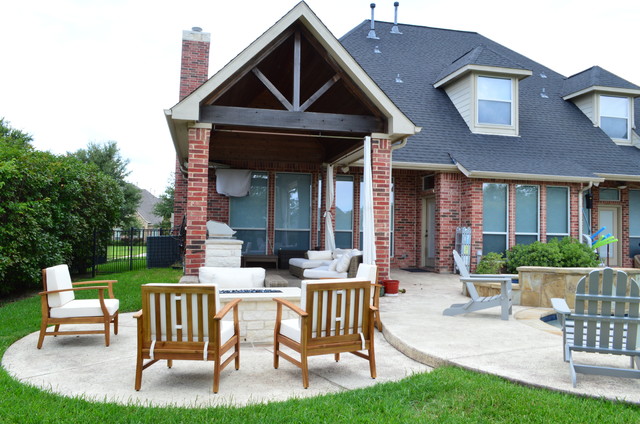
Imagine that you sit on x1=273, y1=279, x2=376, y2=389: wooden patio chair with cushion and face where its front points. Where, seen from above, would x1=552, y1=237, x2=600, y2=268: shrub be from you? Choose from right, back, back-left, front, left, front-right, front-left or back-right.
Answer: right

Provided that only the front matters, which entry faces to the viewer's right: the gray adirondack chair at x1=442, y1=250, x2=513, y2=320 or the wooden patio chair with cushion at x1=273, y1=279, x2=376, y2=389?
the gray adirondack chair

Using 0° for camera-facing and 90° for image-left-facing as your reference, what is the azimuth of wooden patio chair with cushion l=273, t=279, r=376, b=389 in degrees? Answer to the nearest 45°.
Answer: approximately 135°

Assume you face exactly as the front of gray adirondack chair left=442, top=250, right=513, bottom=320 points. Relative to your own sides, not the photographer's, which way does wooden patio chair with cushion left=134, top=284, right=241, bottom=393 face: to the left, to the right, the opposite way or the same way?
to the left

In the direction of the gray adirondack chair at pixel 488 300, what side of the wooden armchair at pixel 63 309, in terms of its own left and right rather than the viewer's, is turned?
front

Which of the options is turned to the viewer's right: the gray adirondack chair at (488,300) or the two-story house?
the gray adirondack chair

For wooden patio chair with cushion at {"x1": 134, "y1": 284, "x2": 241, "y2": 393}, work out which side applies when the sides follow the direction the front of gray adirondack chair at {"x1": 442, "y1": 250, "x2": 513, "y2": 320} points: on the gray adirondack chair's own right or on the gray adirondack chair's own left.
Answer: on the gray adirondack chair's own right

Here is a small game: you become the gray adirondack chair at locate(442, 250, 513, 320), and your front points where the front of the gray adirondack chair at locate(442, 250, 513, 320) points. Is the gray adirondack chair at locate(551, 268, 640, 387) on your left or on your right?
on your right

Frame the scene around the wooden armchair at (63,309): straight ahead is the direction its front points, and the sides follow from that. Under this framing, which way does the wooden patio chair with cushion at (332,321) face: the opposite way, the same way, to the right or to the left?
to the left

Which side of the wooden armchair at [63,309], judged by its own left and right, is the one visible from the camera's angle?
right

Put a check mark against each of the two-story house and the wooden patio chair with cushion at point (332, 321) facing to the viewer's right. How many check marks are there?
0

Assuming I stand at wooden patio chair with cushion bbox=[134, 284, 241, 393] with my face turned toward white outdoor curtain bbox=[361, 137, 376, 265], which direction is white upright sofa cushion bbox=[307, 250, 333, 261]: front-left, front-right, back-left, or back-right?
front-left

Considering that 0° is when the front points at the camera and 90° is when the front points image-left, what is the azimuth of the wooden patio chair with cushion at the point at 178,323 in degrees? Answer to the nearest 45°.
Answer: approximately 225°

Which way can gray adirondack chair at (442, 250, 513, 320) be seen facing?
to the viewer's right

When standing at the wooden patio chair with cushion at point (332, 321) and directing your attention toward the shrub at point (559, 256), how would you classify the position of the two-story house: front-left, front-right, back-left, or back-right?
front-left
